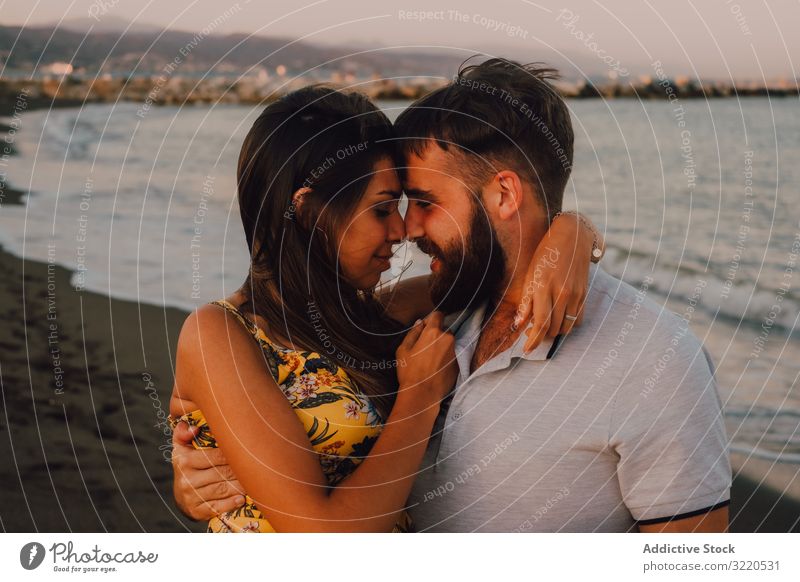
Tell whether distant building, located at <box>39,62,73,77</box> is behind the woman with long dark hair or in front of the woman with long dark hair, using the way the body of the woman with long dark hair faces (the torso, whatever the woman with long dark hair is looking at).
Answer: behind

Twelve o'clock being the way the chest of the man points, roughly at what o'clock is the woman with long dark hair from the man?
The woman with long dark hair is roughly at 1 o'clock from the man.

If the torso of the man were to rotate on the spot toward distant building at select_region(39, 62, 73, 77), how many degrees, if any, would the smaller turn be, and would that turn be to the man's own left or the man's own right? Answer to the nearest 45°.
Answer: approximately 90° to the man's own right

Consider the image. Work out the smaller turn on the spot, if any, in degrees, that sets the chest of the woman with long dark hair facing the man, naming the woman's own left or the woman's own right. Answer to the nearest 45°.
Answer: approximately 45° to the woman's own left

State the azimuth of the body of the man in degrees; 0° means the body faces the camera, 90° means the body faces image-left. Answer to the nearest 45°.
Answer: approximately 45°

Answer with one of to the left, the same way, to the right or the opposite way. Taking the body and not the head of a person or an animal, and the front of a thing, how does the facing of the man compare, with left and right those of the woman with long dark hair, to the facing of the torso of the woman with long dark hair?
to the right

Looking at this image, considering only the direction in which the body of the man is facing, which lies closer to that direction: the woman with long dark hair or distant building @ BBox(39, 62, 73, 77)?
the woman with long dark hair

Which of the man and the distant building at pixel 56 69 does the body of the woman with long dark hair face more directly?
the man
